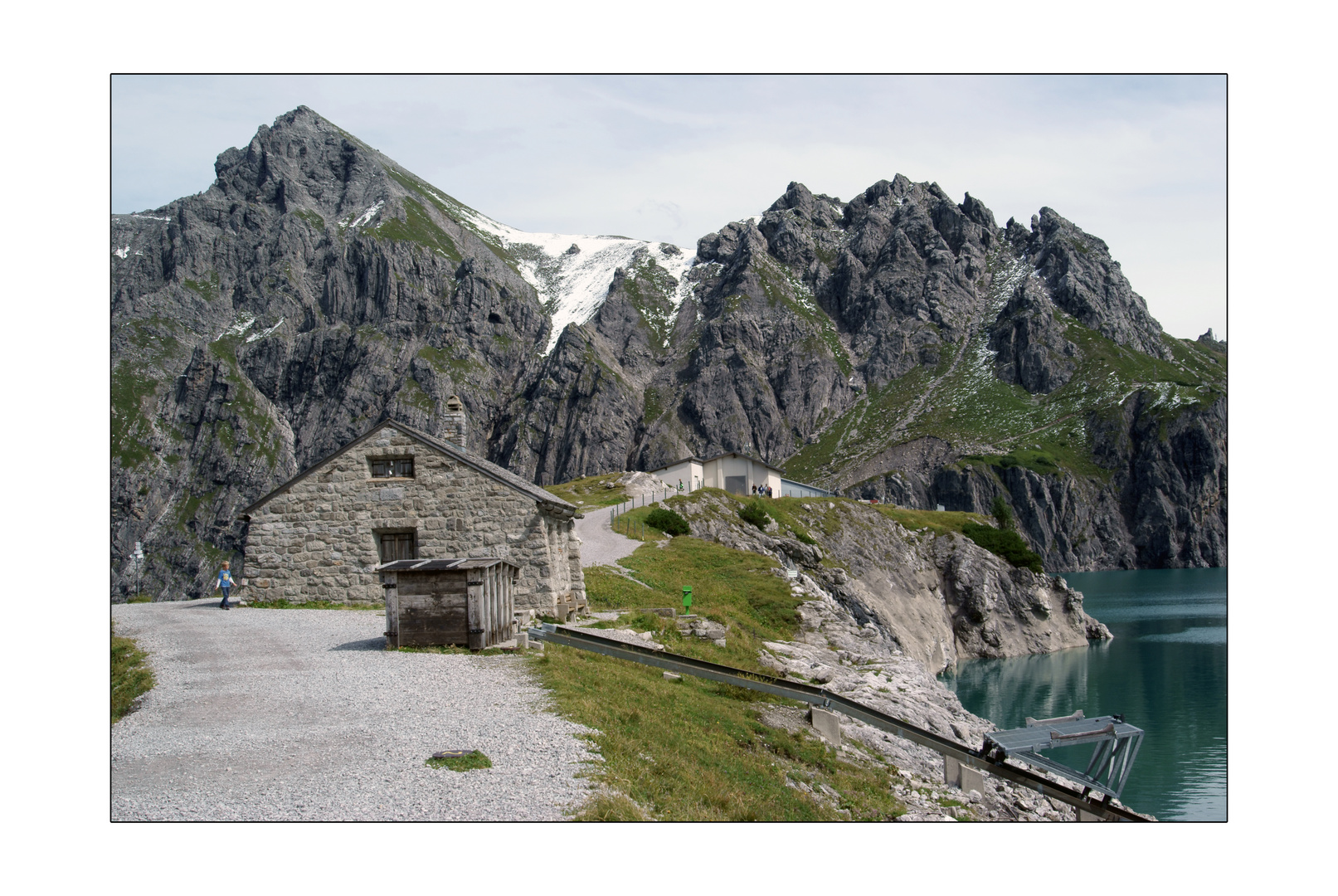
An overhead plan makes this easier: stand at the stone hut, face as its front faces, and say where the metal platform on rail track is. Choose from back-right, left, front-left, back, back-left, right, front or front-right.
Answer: front-left

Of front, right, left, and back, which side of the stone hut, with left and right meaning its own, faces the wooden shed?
front

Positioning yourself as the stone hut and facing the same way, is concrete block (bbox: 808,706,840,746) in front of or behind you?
in front

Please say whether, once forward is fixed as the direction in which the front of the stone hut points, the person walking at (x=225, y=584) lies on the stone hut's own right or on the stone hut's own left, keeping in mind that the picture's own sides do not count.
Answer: on the stone hut's own right

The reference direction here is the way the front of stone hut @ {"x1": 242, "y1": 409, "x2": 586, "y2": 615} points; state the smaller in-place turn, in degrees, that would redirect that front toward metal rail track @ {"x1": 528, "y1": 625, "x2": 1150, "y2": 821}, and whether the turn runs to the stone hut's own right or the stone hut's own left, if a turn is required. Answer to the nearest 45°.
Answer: approximately 45° to the stone hut's own left

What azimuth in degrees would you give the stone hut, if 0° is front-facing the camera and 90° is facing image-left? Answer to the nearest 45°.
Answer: approximately 0°
